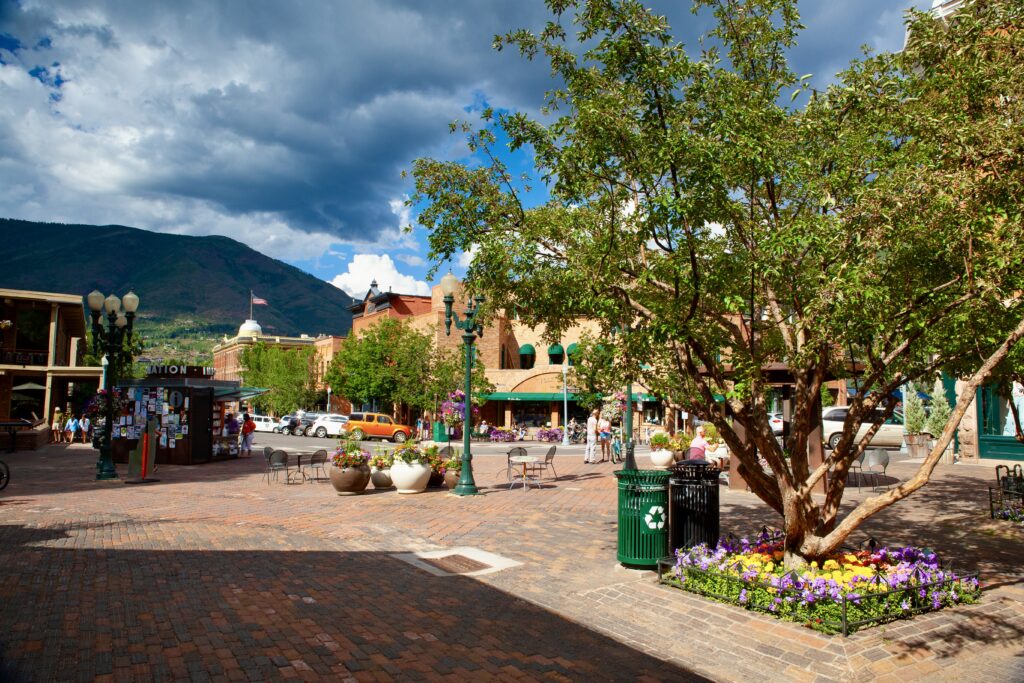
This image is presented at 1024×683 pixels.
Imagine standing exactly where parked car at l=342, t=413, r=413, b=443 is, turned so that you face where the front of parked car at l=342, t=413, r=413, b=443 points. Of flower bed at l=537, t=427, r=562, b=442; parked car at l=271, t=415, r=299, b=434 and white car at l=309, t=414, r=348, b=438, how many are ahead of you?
1

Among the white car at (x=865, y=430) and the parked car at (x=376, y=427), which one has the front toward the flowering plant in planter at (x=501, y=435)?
the parked car

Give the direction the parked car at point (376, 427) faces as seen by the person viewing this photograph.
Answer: facing to the right of the viewer

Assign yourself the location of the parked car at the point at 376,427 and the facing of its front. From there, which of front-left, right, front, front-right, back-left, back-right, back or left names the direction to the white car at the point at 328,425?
back-left

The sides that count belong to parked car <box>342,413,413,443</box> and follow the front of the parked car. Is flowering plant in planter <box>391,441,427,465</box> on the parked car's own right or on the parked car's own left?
on the parked car's own right

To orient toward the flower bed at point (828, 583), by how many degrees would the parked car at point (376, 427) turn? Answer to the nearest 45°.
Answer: approximately 90° to its right

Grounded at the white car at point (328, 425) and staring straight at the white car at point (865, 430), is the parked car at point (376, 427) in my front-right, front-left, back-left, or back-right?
front-right
